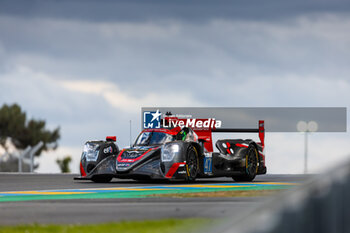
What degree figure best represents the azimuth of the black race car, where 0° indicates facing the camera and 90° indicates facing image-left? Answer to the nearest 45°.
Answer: approximately 45°

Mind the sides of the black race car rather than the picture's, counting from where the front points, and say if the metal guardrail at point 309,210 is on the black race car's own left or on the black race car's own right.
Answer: on the black race car's own left
